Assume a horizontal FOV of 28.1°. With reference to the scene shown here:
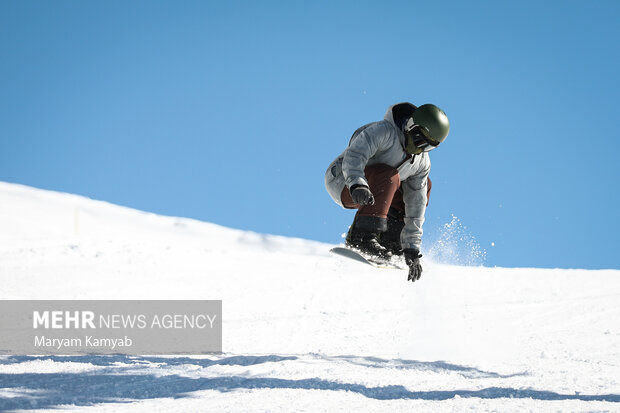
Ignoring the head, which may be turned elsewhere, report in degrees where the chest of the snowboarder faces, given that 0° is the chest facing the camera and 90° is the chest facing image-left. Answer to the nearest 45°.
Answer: approximately 315°
